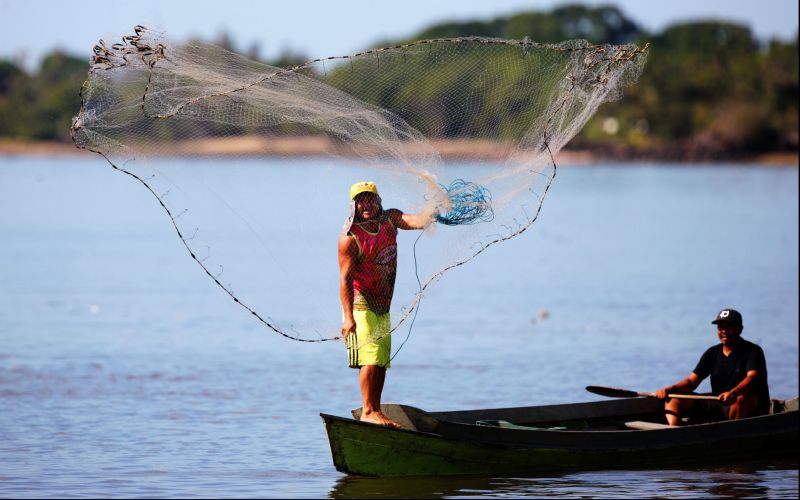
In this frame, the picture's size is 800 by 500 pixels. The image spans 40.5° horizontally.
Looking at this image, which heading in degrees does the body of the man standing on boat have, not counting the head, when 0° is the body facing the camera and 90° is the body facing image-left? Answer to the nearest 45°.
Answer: approximately 315°

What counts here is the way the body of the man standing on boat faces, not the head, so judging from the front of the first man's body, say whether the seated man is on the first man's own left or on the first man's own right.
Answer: on the first man's own left

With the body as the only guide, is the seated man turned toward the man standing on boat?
yes

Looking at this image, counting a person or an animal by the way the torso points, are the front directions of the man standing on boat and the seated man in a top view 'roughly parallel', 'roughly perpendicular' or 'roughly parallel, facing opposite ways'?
roughly perpendicular

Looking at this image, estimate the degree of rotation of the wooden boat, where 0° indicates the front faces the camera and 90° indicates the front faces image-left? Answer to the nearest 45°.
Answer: approximately 90°
